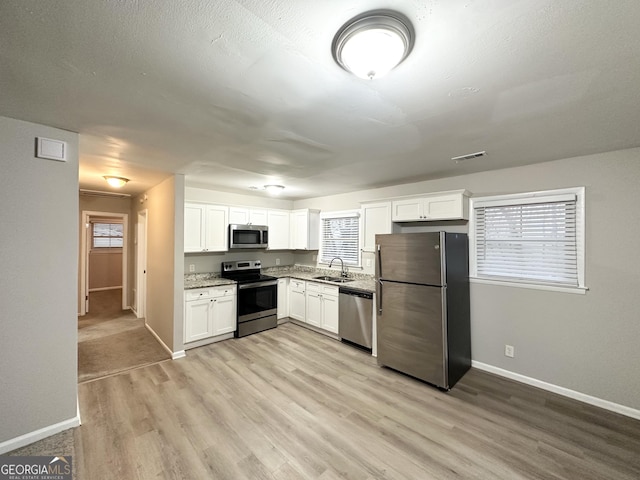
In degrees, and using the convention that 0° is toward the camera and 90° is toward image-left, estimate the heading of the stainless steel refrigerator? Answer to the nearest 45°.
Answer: approximately 45°

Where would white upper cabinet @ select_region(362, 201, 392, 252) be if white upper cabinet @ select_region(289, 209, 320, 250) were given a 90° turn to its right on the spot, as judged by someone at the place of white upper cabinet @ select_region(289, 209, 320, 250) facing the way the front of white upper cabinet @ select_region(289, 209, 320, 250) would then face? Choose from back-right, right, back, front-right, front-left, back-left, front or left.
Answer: back

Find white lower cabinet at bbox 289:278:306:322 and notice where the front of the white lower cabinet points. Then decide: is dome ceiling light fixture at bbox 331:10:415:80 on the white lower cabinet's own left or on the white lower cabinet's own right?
on the white lower cabinet's own left

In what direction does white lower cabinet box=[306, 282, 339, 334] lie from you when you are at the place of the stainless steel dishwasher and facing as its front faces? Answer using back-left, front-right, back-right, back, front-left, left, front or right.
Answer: right

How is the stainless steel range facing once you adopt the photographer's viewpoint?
facing the viewer and to the right of the viewer

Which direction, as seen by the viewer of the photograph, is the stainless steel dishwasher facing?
facing the viewer and to the left of the viewer

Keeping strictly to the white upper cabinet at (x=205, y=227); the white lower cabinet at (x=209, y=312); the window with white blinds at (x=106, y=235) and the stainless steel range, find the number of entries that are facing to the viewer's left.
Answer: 0

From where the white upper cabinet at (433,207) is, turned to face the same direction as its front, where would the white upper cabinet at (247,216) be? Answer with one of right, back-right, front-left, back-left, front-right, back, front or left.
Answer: front-right

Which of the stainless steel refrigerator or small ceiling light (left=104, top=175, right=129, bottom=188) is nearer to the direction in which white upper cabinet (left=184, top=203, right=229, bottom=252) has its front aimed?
the stainless steel refrigerator

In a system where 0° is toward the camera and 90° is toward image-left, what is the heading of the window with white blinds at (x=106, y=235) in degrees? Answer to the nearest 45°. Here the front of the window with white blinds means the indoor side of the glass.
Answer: approximately 0°

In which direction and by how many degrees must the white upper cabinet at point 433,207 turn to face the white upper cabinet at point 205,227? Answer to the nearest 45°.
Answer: approximately 45° to its right

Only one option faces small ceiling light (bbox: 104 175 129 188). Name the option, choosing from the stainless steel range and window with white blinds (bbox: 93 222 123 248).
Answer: the window with white blinds

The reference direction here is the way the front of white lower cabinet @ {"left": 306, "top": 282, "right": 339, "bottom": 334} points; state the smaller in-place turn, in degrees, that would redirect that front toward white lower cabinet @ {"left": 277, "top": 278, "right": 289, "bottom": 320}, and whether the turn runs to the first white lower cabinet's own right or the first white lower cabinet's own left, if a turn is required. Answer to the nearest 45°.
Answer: approximately 90° to the first white lower cabinet's own right

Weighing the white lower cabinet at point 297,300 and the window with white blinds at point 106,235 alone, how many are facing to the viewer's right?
0

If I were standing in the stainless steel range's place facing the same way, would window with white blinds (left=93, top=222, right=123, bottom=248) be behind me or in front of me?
behind
